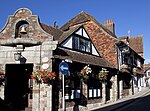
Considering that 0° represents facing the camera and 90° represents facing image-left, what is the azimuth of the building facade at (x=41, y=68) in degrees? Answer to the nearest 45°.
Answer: approximately 315°
